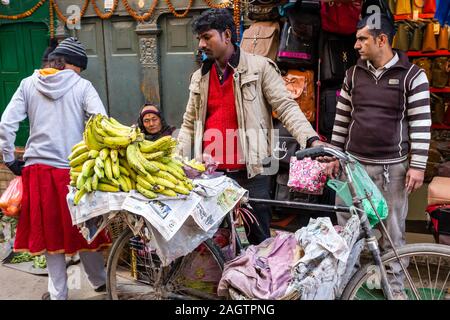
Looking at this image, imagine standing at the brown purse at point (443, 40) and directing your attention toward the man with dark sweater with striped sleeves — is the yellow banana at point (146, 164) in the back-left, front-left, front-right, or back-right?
front-right

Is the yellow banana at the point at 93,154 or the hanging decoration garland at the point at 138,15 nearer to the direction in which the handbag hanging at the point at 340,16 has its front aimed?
the yellow banana

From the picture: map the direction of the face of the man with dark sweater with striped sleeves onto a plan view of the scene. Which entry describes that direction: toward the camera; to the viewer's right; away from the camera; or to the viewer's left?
to the viewer's left

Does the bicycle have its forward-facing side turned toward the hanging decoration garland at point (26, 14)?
no

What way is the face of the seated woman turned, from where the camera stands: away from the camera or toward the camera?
toward the camera

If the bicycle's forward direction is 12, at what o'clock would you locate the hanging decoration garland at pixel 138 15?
The hanging decoration garland is roughly at 8 o'clock from the bicycle.

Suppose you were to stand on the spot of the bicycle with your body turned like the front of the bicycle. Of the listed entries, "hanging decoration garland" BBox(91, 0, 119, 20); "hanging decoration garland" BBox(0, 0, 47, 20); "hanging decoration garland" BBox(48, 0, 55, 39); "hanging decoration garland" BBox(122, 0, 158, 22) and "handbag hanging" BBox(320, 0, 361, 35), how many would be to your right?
0

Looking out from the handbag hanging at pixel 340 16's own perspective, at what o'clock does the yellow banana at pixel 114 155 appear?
The yellow banana is roughly at 1 o'clock from the handbag hanging.

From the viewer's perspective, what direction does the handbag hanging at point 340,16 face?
toward the camera

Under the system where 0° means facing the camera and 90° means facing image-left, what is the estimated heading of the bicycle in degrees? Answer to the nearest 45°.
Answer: approximately 270°

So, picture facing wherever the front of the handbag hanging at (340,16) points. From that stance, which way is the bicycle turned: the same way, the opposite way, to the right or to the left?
to the left

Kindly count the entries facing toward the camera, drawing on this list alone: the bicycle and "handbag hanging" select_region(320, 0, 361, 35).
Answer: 1

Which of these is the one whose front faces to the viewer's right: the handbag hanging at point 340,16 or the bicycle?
the bicycle

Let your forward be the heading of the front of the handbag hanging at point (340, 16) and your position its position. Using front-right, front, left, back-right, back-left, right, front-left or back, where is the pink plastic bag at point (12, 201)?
front-right

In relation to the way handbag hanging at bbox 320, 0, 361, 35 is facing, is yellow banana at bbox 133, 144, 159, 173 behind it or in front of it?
in front

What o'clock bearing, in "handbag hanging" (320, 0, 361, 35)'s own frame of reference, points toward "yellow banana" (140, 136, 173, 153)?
The yellow banana is roughly at 1 o'clock from the handbag hanging.

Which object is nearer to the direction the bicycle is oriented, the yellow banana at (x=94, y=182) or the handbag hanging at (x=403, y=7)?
the handbag hanging
